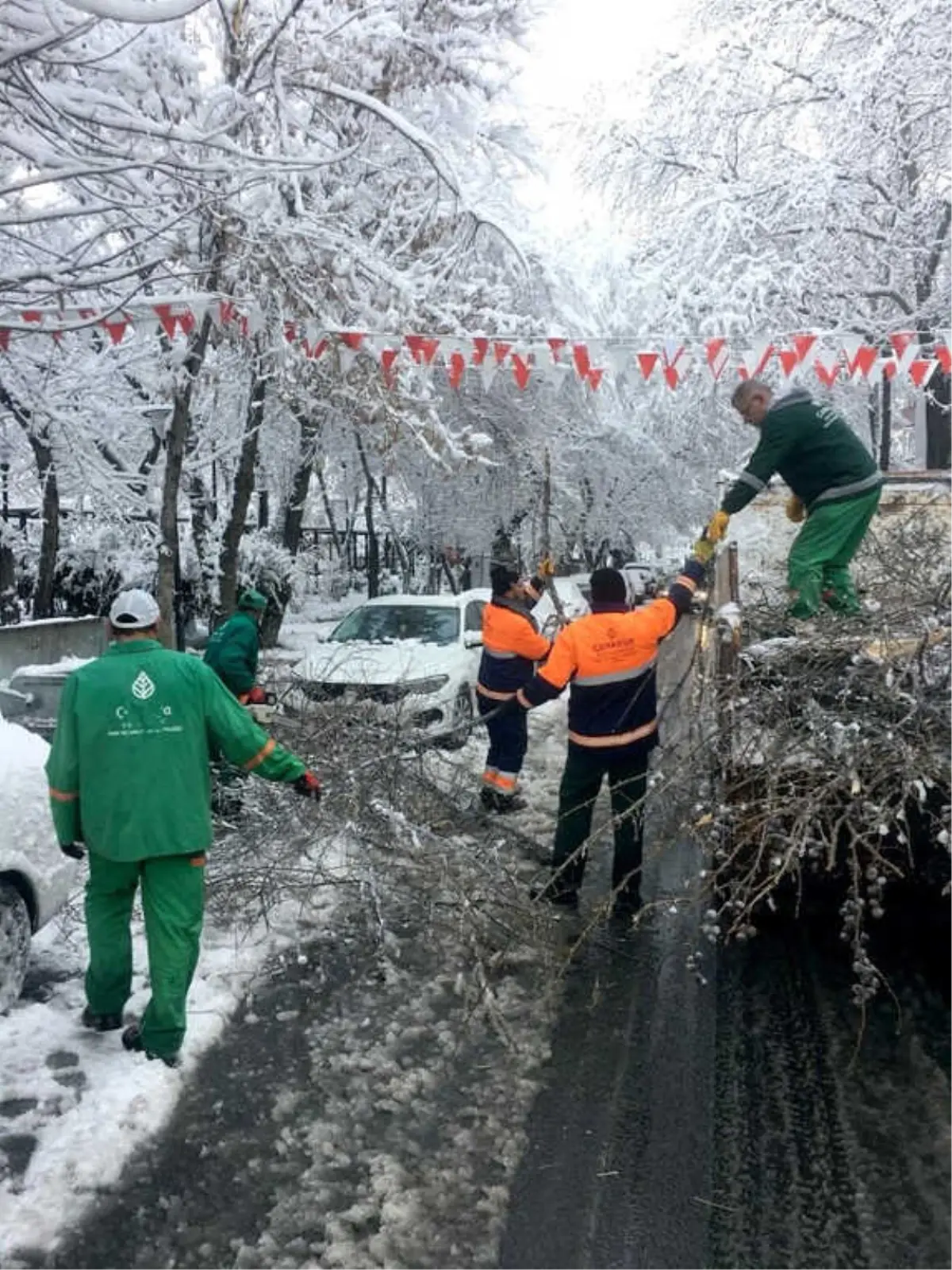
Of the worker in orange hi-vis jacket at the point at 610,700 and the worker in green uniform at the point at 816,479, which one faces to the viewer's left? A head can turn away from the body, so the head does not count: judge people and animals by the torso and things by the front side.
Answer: the worker in green uniform

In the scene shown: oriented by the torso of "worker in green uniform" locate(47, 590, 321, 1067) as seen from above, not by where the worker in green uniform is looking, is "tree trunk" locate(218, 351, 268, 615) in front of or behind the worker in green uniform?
in front

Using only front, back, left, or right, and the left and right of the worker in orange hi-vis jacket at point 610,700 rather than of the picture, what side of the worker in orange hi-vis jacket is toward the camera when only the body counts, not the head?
back

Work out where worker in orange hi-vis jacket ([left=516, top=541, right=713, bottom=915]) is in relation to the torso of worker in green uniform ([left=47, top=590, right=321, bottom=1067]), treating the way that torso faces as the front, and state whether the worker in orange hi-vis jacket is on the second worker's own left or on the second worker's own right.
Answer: on the second worker's own right

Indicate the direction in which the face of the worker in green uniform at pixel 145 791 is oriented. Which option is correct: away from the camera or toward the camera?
away from the camera

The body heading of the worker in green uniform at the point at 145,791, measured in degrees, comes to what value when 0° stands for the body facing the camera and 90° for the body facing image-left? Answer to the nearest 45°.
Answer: approximately 180°

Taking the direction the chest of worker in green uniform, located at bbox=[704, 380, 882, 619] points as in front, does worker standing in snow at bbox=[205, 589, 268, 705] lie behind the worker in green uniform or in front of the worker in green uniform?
in front

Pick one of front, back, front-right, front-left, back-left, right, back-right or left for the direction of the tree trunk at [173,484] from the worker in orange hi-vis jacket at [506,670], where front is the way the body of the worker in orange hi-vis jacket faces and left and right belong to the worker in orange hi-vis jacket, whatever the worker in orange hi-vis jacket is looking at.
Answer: back-left

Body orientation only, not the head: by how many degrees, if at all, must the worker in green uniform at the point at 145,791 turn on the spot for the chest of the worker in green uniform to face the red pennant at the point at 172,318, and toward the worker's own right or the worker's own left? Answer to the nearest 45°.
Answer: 0° — they already face it

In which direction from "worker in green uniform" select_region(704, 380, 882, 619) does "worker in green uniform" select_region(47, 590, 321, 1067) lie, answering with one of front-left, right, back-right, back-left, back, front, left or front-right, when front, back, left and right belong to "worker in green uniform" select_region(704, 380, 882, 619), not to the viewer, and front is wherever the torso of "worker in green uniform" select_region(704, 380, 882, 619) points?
front-left

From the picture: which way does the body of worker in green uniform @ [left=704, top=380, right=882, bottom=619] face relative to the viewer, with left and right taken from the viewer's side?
facing to the left of the viewer

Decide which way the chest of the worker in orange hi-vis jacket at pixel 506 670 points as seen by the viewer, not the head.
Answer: to the viewer's right
